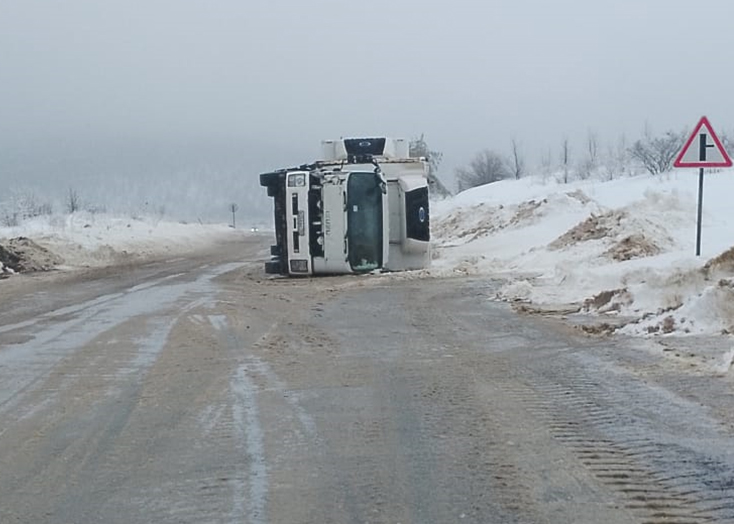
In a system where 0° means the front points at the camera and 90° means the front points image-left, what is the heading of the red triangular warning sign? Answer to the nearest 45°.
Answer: approximately 0°

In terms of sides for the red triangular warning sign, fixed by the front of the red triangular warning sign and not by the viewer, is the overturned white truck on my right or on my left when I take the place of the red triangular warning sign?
on my right
